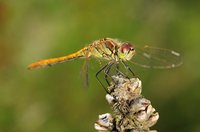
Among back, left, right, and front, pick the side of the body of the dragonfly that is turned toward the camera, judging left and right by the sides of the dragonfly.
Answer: right
